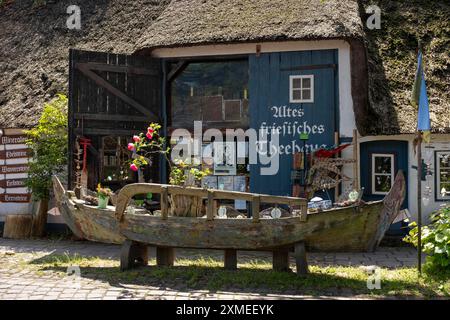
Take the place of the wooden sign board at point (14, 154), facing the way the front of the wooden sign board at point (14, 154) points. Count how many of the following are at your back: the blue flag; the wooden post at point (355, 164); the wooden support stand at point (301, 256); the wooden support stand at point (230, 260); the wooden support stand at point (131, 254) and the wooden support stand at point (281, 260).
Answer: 0

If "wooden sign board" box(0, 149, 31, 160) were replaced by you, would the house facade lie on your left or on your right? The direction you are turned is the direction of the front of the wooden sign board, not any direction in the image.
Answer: on your left

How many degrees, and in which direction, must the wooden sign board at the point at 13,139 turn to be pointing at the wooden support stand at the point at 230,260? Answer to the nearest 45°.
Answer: approximately 45° to its left

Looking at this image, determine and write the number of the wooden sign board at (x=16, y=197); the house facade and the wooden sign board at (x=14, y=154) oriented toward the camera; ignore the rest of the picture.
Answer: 3

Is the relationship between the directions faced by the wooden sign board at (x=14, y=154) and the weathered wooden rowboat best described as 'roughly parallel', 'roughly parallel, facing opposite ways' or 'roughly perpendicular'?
roughly perpendicular

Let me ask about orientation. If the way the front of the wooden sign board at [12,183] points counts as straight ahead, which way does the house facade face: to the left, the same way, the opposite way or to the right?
the same way

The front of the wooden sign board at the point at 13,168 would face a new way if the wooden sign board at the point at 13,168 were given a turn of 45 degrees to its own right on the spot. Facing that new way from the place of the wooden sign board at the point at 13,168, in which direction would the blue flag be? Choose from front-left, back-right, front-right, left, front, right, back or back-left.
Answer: left

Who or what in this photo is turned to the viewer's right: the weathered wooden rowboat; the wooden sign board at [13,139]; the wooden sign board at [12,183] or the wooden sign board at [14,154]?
the weathered wooden rowboat

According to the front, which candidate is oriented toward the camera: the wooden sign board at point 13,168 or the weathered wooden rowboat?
the wooden sign board

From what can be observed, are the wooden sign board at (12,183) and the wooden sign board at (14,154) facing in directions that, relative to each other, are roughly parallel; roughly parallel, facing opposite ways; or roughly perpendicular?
roughly parallel

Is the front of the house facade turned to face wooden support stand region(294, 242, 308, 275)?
yes

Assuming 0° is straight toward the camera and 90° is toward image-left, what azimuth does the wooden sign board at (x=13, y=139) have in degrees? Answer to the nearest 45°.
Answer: approximately 0°

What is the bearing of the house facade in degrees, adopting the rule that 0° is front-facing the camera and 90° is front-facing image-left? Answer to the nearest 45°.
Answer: approximately 0°

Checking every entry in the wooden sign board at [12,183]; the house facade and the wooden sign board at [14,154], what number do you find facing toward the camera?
3

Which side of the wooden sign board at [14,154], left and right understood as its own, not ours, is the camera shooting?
front

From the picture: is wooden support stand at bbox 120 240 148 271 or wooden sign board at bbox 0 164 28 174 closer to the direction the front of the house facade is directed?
the wooden support stand

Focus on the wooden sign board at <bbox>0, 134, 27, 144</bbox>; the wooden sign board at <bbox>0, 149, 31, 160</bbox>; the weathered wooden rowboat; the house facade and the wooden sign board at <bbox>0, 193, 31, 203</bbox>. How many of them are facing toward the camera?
4

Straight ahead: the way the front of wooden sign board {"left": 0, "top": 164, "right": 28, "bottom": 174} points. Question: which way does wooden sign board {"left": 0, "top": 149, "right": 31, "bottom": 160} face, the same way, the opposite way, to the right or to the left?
the same way

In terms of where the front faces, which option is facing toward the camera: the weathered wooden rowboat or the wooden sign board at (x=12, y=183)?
the wooden sign board

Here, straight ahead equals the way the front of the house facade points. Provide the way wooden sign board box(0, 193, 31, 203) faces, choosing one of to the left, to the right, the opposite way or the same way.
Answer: the same way

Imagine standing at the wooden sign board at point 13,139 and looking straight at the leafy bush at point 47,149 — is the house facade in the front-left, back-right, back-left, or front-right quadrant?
front-left

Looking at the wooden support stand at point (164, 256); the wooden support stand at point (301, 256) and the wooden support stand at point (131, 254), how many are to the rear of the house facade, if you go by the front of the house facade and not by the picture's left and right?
0
